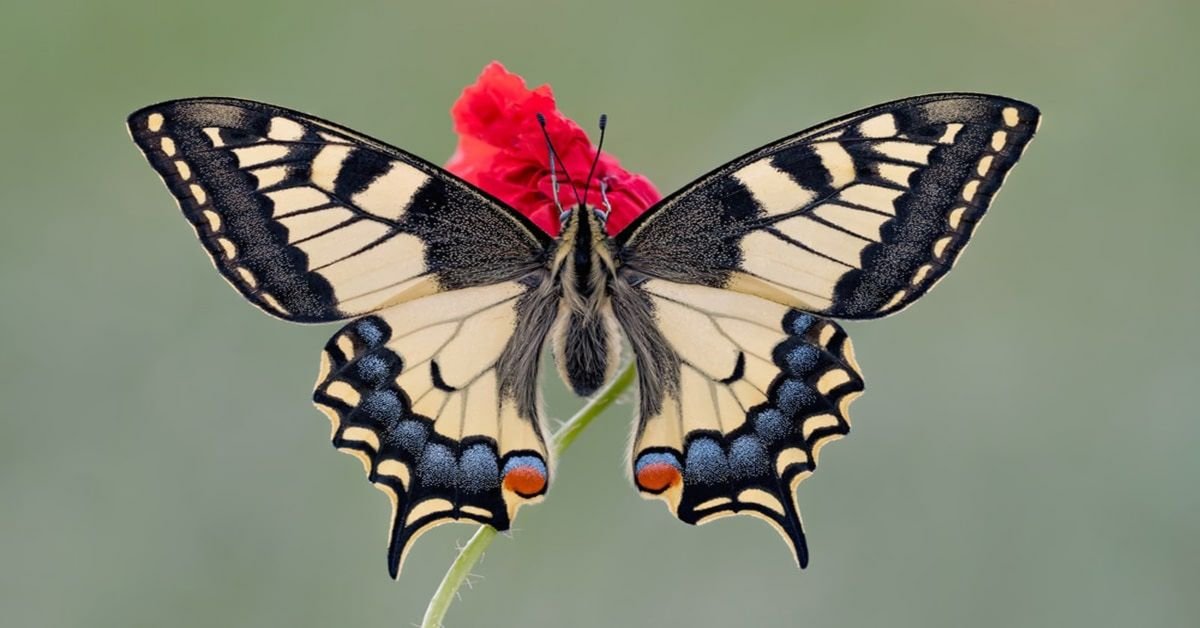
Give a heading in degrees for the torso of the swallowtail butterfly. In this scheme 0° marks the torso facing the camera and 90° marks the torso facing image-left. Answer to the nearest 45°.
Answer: approximately 180°
